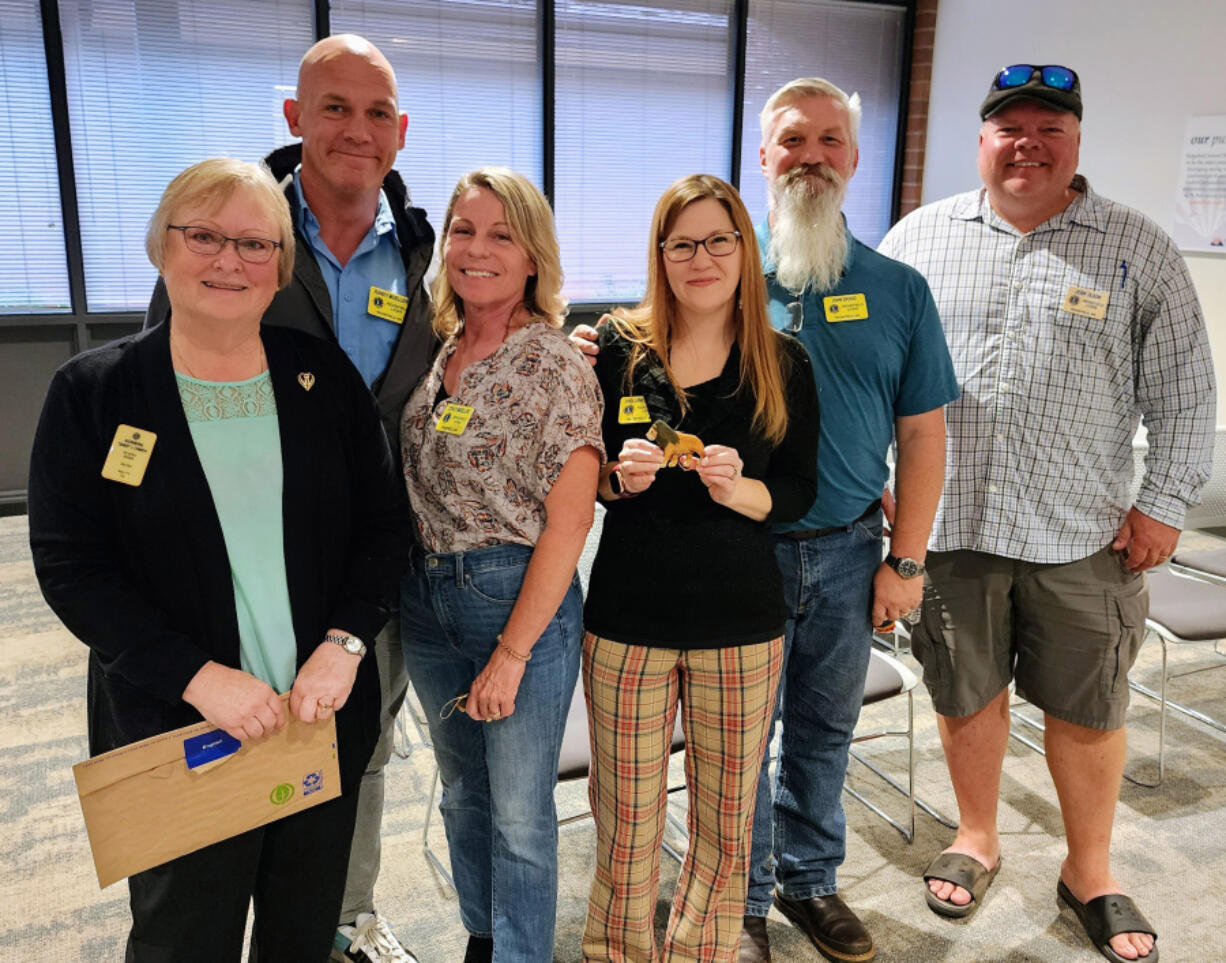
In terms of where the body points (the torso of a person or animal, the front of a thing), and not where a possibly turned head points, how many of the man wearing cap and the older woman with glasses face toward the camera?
2

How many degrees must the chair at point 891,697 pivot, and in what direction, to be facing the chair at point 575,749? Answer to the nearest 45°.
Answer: approximately 90° to its right

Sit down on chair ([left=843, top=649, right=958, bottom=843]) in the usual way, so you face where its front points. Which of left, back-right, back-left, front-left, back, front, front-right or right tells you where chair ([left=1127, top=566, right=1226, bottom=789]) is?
left

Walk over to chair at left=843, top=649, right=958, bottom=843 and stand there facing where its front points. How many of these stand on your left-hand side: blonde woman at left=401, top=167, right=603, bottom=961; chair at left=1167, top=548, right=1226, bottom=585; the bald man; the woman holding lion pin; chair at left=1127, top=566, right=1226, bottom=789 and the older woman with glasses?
2

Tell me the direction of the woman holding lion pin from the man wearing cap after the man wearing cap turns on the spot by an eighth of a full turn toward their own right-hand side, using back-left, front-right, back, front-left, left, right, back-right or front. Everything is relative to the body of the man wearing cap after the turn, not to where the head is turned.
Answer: front

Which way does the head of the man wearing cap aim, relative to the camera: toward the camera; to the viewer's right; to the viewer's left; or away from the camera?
toward the camera

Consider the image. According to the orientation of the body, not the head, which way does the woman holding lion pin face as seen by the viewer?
toward the camera

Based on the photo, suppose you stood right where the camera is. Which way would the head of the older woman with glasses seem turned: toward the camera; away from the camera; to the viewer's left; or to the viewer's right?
toward the camera

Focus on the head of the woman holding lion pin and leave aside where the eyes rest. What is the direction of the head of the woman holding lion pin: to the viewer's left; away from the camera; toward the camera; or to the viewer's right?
toward the camera

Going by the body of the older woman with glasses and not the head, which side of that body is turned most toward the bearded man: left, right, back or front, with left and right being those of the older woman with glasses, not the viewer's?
left

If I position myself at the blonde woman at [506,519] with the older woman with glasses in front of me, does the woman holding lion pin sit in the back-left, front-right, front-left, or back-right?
back-left

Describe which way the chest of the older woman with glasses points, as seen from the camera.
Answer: toward the camera

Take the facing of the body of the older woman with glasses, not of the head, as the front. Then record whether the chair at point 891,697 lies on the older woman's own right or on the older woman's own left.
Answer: on the older woman's own left
